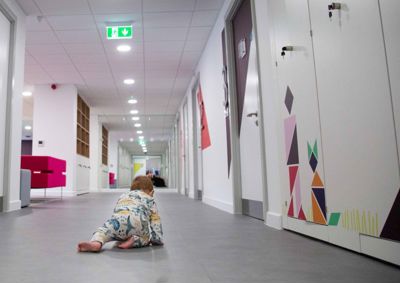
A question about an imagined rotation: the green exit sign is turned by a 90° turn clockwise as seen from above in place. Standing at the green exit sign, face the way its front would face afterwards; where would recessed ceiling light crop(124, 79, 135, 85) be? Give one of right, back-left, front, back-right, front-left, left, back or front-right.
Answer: right

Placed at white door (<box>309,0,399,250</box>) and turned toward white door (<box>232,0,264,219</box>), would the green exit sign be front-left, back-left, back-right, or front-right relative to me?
front-left

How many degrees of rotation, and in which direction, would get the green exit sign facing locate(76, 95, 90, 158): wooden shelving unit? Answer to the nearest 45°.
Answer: approximately 180°

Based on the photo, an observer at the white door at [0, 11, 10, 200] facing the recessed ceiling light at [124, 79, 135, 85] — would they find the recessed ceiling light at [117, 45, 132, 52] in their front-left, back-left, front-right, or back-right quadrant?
front-right

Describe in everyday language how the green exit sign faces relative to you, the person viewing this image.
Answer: facing the viewer

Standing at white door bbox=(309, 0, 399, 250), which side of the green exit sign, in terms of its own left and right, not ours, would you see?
front

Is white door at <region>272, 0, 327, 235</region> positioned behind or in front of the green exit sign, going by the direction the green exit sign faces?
in front

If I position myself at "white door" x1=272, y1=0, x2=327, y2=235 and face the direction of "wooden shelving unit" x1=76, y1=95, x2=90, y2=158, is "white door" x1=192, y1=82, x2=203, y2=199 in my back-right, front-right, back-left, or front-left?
front-right

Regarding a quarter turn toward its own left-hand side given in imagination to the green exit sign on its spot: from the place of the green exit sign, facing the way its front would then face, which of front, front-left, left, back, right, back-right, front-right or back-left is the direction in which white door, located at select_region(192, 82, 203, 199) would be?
front-left

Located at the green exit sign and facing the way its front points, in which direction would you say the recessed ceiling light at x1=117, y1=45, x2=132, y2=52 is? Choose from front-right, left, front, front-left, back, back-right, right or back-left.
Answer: back

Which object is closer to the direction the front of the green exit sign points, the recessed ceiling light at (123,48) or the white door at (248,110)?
the white door
